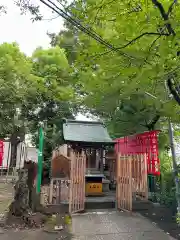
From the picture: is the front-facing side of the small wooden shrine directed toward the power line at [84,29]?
yes

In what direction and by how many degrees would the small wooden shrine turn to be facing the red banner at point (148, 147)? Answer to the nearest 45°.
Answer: approximately 45° to its left

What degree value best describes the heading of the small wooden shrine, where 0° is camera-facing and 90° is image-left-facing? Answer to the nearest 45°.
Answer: approximately 0°

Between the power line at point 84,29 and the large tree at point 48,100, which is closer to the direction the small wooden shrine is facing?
the power line
